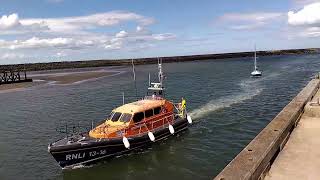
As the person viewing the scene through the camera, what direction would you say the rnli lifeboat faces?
facing the viewer and to the left of the viewer

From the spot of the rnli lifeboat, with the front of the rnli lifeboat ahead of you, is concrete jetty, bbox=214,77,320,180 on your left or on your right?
on your left
